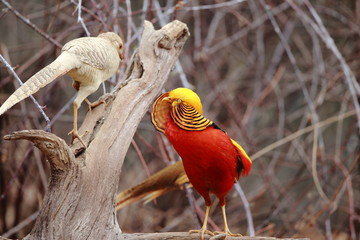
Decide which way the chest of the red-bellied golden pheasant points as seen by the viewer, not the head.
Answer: toward the camera
